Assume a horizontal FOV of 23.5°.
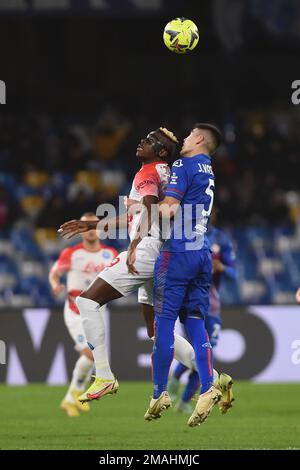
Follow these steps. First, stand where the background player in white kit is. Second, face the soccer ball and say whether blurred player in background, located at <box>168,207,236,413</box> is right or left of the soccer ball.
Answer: left
